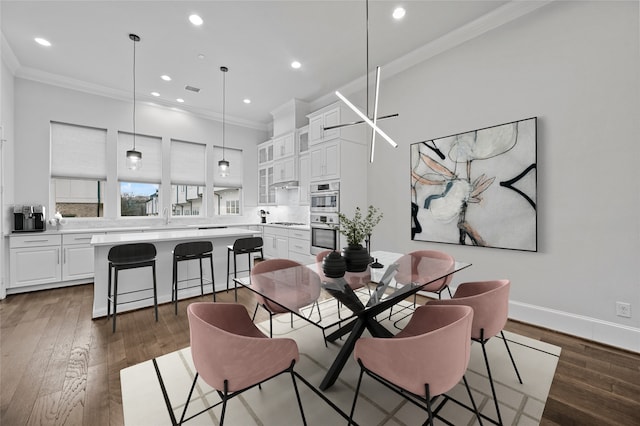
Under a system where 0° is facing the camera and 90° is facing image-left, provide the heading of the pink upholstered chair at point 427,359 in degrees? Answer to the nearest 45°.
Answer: approximately 135°

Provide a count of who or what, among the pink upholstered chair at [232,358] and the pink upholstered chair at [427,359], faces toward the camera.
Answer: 0

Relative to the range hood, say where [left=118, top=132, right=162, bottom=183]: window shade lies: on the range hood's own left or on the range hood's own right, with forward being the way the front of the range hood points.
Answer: on the range hood's own right

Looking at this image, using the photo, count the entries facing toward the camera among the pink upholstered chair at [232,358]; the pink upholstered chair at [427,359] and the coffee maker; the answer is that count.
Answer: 1

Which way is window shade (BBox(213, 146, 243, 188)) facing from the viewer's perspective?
toward the camera

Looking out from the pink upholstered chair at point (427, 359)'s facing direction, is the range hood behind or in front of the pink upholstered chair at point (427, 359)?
in front

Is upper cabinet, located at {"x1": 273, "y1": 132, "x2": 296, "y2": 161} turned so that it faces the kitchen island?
yes

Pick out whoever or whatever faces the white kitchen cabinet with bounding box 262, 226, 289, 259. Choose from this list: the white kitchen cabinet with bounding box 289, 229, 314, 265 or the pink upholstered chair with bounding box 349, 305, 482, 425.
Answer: the pink upholstered chair

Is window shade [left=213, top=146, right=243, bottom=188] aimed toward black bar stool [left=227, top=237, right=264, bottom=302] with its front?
yes

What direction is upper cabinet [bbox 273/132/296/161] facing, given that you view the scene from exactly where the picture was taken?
facing the viewer and to the left of the viewer

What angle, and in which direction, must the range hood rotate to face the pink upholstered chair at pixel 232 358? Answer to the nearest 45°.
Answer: approximately 45° to its left

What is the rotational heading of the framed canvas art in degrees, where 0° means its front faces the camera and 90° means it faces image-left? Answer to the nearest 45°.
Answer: approximately 45°

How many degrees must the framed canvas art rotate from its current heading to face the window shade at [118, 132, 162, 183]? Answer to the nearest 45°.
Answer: approximately 45° to its right

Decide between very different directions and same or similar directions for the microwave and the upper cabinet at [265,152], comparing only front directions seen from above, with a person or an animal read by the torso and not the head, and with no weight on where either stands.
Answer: same or similar directions

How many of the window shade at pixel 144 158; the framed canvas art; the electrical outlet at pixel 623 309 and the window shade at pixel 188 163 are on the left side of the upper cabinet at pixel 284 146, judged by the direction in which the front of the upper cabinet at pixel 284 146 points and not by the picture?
2

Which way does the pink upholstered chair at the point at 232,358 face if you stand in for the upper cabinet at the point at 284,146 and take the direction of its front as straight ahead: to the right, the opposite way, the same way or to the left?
the opposite way

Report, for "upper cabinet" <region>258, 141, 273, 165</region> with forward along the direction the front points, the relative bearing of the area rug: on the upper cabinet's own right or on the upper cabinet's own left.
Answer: on the upper cabinet's own left

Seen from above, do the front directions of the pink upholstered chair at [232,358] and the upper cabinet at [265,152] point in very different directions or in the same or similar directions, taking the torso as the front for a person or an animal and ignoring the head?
very different directions

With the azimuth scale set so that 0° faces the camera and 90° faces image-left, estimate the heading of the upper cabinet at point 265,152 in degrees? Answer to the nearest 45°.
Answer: approximately 45°
